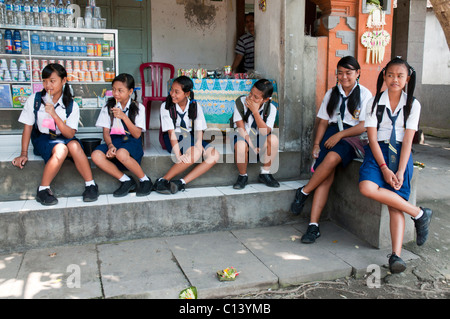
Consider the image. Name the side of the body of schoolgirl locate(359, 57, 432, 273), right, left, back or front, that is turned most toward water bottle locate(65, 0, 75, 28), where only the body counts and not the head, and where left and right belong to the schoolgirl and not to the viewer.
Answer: right

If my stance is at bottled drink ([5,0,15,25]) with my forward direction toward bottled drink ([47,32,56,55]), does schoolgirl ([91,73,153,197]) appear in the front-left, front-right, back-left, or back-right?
front-right

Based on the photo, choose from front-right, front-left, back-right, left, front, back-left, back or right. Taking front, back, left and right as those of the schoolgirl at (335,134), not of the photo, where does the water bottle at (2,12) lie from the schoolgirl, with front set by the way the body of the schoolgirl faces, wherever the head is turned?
front-right

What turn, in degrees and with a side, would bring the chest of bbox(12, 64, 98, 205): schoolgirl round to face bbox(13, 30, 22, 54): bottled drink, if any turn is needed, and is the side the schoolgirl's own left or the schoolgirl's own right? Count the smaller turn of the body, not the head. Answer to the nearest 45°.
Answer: approximately 180°

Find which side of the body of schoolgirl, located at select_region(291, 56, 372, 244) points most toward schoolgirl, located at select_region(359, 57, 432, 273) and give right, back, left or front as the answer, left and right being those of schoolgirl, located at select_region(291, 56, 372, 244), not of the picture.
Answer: left

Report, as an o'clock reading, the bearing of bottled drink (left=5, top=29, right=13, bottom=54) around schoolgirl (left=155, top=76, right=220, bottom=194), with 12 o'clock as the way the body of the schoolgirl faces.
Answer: The bottled drink is roughly at 4 o'clock from the schoolgirl.

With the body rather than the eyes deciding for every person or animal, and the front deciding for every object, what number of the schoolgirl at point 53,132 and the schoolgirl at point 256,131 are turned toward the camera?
2

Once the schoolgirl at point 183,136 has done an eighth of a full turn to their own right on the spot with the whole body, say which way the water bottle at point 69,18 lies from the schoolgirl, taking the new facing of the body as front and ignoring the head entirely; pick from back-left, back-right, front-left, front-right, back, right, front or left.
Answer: right

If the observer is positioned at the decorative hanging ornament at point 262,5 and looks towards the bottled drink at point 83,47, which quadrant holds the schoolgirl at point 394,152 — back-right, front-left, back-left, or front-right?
back-left

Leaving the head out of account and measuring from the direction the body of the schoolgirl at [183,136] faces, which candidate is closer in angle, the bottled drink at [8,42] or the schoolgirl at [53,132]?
the schoolgirl

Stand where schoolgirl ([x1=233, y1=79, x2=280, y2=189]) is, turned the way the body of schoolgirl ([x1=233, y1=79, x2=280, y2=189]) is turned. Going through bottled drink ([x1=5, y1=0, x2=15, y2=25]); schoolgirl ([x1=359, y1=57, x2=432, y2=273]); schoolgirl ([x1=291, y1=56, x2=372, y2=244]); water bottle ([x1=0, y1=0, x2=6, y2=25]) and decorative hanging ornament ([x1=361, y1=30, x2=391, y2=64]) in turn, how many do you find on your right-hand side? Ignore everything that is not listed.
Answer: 2

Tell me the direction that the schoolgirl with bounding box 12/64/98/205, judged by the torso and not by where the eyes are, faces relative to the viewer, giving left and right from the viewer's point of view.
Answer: facing the viewer

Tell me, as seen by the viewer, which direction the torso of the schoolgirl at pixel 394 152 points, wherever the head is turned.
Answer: toward the camera
